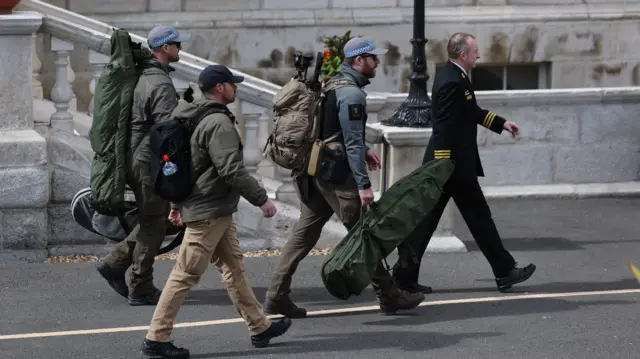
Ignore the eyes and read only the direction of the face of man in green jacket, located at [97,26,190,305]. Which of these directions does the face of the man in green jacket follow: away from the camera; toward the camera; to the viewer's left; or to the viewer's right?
to the viewer's right

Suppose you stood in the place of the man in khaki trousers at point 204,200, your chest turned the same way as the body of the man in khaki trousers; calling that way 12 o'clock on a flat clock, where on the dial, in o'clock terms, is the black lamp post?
The black lamp post is roughly at 10 o'clock from the man in khaki trousers.

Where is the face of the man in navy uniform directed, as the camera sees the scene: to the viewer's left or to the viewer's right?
to the viewer's right

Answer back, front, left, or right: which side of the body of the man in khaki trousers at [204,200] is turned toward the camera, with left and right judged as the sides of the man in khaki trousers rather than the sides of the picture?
right

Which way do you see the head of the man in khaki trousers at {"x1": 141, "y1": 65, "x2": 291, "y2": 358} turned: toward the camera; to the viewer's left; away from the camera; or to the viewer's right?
to the viewer's right

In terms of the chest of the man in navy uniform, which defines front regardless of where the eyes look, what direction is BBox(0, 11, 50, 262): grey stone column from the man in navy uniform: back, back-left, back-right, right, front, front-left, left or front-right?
back

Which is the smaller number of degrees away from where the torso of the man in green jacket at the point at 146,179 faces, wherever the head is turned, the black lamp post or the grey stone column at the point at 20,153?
the black lamp post

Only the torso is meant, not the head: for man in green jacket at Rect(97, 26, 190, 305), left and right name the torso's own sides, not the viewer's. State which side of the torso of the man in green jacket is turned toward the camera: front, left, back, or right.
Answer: right

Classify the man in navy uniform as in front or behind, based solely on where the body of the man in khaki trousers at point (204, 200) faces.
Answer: in front

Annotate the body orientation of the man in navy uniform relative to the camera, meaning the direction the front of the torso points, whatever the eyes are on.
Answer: to the viewer's right

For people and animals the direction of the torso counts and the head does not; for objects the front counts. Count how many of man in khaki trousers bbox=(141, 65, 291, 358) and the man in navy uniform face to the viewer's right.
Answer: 2

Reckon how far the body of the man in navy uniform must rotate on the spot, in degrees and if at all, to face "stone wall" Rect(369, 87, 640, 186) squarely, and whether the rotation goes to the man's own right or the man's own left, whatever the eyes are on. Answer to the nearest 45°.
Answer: approximately 90° to the man's own left

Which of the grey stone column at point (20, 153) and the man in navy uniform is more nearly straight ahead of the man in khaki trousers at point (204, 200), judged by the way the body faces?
the man in navy uniform

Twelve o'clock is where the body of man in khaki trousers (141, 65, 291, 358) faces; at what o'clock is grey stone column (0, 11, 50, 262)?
The grey stone column is roughly at 8 o'clock from the man in khaki trousers.
